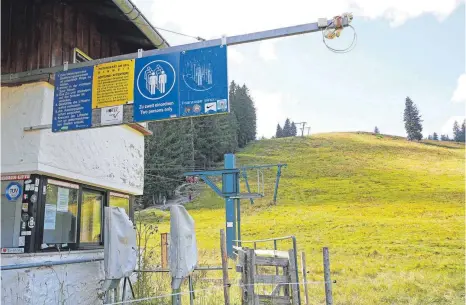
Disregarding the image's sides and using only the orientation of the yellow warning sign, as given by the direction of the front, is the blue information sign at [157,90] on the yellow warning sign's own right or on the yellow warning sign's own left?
on the yellow warning sign's own left

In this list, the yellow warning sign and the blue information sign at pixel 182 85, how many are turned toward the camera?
2

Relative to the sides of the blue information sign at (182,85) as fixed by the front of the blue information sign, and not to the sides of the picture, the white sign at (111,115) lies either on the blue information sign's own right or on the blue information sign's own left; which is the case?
on the blue information sign's own right

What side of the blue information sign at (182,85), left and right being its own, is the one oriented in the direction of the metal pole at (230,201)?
back

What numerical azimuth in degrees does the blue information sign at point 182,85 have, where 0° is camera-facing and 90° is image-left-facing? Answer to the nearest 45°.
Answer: approximately 0°

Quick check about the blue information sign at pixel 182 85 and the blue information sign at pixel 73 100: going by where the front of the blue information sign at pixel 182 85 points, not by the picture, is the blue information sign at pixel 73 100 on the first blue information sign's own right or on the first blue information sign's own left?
on the first blue information sign's own right
